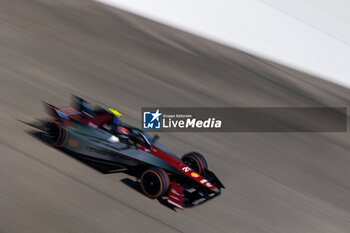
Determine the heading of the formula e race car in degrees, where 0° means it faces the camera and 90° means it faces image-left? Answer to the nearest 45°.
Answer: approximately 315°
